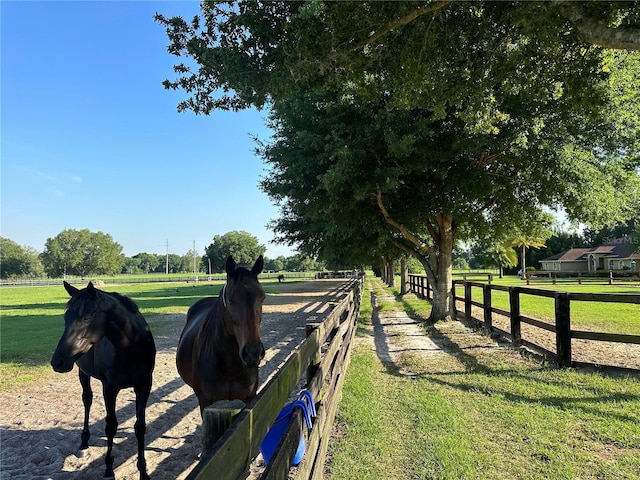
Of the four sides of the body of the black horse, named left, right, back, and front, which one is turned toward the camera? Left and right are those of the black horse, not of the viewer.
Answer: front

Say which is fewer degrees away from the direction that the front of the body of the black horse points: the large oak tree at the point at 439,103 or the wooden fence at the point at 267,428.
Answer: the wooden fence

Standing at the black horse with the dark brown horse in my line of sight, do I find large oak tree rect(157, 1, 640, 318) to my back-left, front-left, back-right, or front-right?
front-left

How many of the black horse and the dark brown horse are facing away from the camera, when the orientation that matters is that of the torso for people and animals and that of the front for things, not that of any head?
0

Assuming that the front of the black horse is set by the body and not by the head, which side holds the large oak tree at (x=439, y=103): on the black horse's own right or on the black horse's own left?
on the black horse's own left

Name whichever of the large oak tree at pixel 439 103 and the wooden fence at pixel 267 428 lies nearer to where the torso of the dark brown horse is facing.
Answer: the wooden fence

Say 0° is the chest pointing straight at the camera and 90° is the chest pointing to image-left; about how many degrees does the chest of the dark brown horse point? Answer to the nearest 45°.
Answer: approximately 315°

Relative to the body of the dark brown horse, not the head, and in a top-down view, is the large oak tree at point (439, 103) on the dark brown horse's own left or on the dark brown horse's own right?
on the dark brown horse's own left
